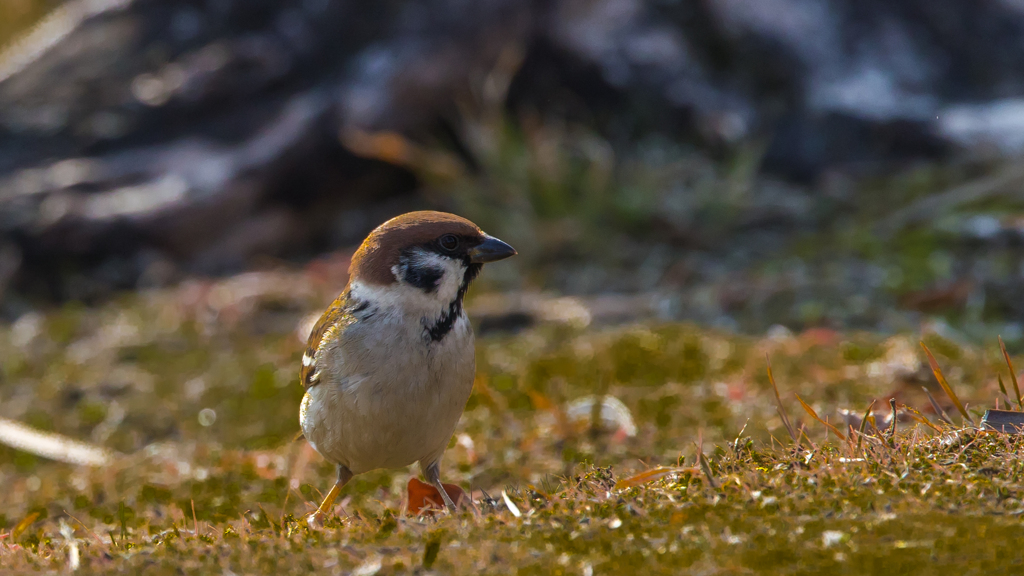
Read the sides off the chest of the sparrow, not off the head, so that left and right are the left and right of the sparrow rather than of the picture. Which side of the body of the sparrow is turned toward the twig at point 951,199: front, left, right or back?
left

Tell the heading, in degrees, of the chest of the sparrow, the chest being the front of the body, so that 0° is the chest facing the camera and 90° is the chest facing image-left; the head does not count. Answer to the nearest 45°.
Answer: approximately 315°
